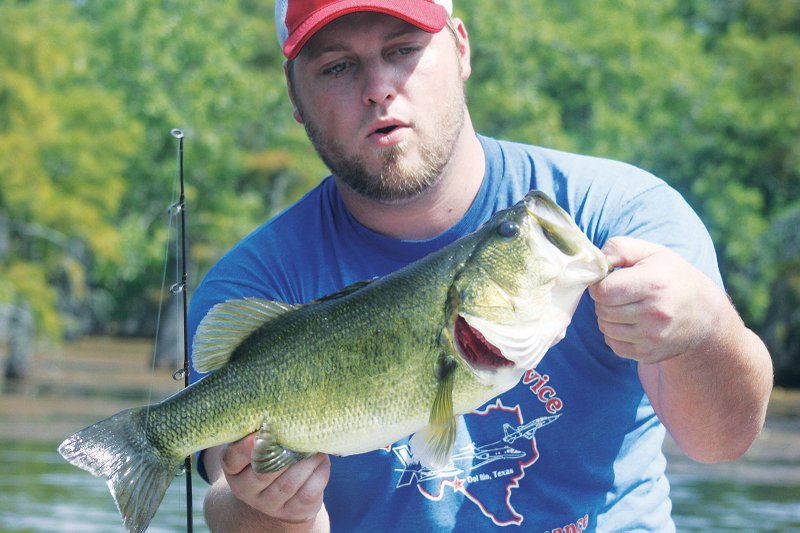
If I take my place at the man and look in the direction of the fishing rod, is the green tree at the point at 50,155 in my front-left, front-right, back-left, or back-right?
front-right

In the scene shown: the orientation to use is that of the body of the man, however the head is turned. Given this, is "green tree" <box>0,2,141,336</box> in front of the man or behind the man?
behind

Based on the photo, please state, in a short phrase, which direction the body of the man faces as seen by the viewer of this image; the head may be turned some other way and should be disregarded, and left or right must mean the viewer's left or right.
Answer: facing the viewer

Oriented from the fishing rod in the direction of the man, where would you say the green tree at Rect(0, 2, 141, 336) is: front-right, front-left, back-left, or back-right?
back-left

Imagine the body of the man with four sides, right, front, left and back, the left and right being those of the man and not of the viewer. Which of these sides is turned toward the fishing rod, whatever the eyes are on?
right
